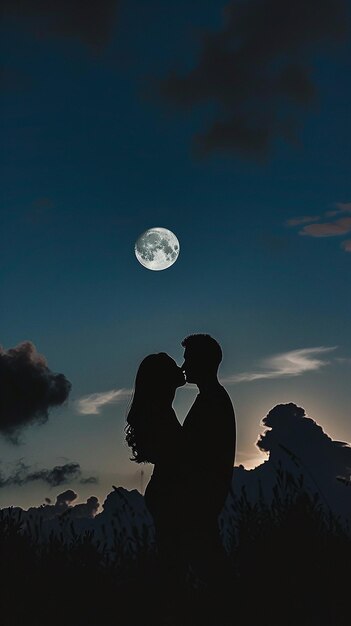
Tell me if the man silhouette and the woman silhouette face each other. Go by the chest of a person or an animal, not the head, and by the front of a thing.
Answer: yes

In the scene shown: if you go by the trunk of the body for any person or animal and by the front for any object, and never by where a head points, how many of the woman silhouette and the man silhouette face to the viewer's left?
1

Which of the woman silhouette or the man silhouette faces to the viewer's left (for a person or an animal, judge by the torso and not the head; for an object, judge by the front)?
the man silhouette

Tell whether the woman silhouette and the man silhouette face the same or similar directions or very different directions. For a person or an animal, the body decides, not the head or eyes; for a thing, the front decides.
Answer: very different directions

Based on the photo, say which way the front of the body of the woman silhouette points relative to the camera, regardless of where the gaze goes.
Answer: to the viewer's right

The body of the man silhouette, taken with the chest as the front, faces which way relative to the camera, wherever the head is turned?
to the viewer's left
